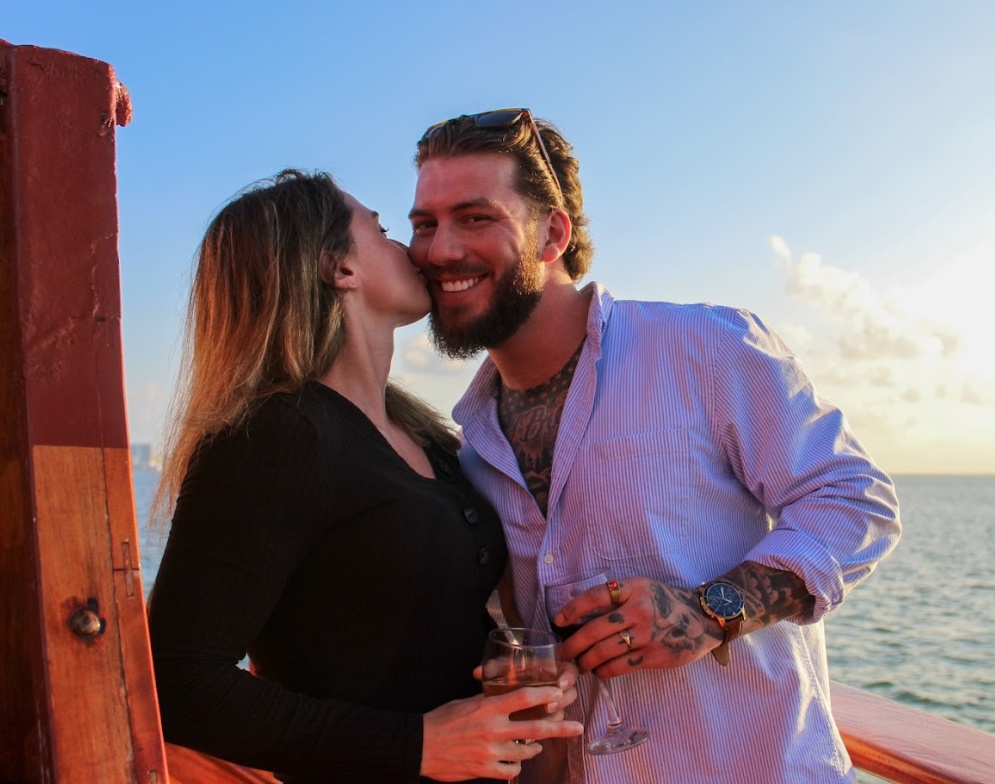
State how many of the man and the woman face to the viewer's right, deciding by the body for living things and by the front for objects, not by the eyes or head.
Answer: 1

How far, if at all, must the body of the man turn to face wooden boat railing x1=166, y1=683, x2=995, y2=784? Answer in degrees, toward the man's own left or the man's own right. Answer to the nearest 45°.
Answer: approximately 180°

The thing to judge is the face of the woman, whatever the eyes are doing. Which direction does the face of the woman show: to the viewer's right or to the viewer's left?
to the viewer's right

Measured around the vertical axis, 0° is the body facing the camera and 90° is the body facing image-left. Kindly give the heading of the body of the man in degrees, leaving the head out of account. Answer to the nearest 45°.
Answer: approximately 45°

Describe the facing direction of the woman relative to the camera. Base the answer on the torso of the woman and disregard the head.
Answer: to the viewer's right
